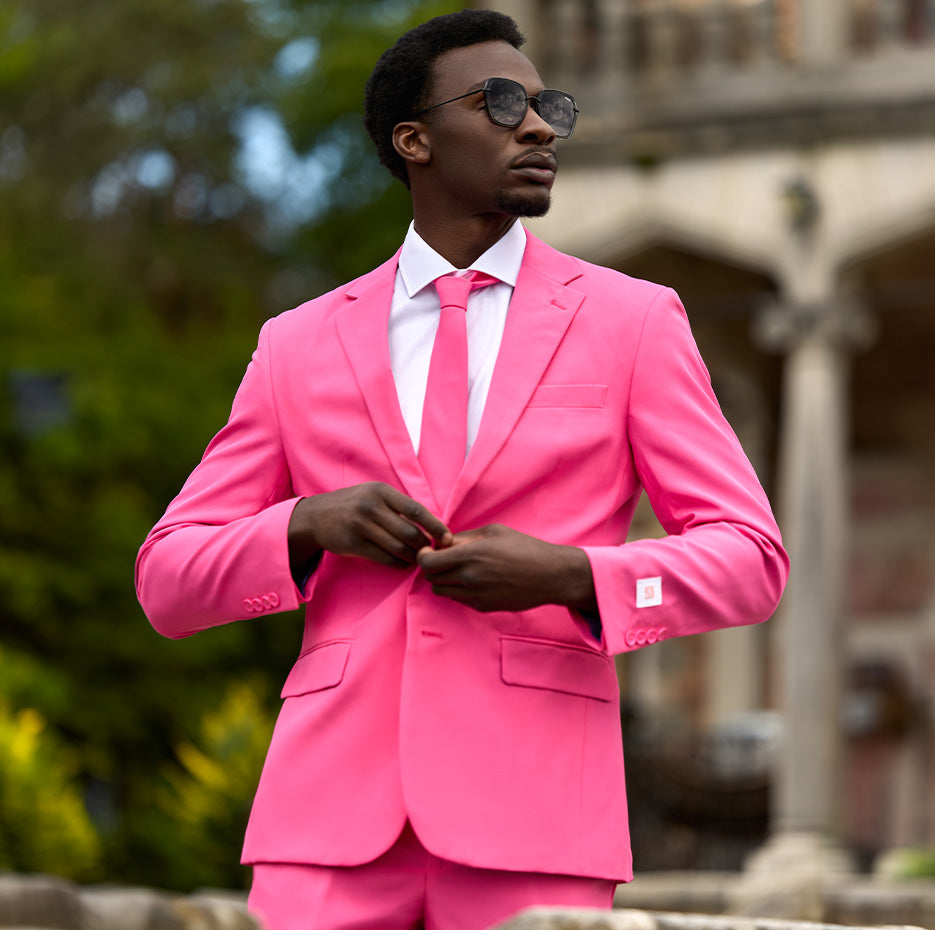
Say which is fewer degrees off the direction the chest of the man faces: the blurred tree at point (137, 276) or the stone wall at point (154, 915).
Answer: the stone wall

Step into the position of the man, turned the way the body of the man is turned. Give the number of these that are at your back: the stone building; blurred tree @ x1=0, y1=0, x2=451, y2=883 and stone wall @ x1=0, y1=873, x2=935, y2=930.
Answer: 2

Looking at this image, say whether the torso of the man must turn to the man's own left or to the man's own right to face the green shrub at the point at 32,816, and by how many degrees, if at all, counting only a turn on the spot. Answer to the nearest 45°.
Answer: approximately 180°

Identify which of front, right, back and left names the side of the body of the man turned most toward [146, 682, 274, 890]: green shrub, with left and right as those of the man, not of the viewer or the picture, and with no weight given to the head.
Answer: back

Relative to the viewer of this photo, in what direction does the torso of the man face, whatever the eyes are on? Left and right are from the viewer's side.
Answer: facing the viewer

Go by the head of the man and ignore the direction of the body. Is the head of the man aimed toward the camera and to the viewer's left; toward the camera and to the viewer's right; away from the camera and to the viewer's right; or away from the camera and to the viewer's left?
toward the camera and to the viewer's right

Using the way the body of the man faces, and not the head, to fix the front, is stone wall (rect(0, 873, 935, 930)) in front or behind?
in front

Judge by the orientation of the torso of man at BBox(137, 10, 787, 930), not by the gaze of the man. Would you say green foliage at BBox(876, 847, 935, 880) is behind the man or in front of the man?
behind

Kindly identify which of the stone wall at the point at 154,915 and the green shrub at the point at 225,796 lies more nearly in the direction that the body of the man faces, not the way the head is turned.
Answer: the stone wall

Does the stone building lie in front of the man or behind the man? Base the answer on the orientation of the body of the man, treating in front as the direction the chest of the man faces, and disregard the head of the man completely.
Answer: behind
